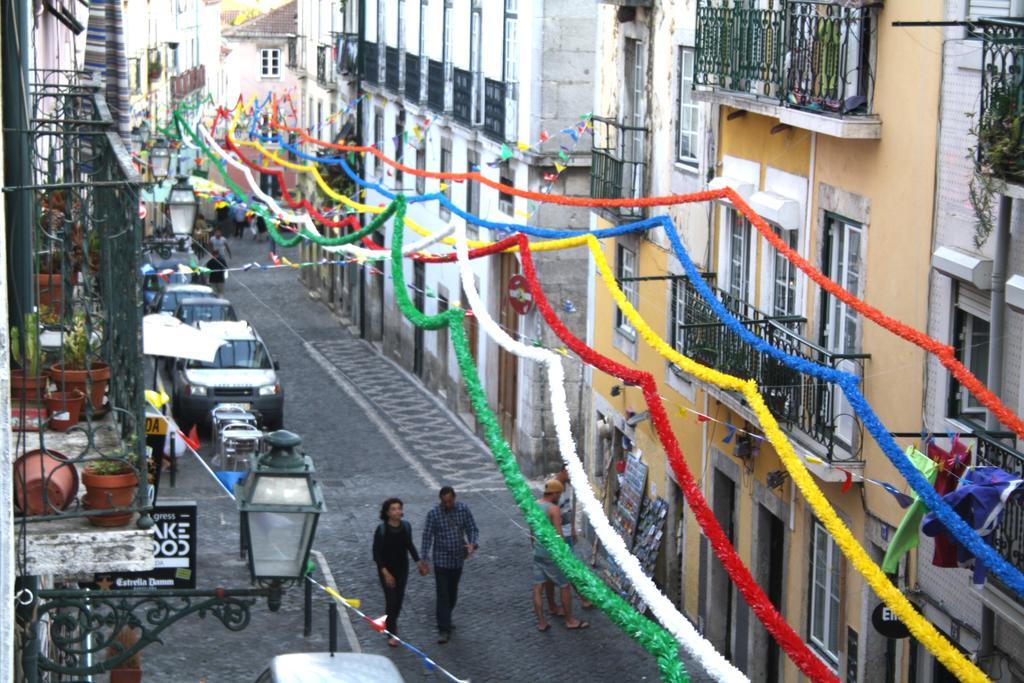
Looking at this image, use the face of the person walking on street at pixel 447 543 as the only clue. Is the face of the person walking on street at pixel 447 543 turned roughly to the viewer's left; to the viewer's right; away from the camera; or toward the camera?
toward the camera

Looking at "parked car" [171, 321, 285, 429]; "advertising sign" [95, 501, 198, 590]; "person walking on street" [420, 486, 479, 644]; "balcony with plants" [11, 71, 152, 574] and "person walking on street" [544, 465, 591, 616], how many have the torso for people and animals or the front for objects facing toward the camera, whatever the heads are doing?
3

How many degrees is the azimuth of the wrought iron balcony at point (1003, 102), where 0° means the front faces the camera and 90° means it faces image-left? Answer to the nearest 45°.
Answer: approximately 45°

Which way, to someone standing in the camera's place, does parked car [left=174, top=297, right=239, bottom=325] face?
facing the viewer

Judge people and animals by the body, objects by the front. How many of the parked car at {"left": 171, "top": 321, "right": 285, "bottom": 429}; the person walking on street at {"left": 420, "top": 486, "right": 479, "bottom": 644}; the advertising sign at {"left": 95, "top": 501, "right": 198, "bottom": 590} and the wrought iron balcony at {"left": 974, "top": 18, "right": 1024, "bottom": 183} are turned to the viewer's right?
0

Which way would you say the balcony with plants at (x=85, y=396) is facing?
to the viewer's right

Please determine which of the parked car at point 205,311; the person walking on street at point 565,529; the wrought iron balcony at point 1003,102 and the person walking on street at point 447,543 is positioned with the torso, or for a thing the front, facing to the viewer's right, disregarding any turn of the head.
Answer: the person walking on street at point 565,529

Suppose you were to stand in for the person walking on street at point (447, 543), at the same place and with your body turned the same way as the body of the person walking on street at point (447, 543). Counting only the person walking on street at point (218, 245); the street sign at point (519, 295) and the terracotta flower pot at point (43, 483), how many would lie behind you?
2

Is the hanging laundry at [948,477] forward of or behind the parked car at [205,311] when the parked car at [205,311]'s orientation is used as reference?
forward

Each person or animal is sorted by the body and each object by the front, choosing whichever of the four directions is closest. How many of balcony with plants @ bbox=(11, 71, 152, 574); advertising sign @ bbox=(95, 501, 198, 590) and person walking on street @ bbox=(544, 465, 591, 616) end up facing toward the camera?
1

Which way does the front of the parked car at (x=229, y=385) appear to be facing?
toward the camera

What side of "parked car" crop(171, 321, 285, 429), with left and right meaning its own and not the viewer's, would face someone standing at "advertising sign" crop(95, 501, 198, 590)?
front

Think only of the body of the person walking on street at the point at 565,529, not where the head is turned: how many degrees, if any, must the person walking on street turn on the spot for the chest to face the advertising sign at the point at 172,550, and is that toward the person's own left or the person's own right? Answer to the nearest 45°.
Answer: approximately 135° to the person's own right

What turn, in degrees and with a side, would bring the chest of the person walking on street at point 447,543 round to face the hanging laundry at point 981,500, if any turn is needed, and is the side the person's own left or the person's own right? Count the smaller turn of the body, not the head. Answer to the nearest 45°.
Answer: approximately 45° to the person's own left

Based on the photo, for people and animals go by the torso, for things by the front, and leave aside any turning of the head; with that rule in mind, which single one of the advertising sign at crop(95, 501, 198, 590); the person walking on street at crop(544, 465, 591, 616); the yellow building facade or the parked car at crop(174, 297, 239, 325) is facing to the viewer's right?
the person walking on street

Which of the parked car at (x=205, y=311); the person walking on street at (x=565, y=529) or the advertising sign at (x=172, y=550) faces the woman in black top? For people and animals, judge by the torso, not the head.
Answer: the parked car

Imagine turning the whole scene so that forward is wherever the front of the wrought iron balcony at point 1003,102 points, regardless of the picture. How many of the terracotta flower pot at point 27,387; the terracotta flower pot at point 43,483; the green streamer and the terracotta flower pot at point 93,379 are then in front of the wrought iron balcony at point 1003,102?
4

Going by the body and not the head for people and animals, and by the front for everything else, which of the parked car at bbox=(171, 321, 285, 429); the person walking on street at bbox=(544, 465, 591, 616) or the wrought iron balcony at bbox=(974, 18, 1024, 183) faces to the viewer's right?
the person walking on street
